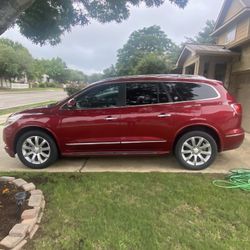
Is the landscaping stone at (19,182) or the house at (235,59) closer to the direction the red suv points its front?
the landscaping stone

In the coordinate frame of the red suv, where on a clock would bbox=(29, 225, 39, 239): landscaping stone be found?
The landscaping stone is roughly at 10 o'clock from the red suv.

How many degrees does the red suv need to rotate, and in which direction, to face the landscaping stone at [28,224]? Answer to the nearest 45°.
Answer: approximately 45° to its left

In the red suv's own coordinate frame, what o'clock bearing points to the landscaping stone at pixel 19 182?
The landscaping stone is roughly at 11 o'clock from the red suv.

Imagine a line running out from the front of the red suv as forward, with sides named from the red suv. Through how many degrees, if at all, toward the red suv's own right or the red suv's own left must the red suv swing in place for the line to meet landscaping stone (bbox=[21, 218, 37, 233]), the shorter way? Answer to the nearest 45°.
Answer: approximately 45° to the red suv's own left

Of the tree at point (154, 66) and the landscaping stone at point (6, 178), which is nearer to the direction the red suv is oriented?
the landscaping stone

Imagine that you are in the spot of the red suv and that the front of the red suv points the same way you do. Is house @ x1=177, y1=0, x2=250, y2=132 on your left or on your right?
on your right

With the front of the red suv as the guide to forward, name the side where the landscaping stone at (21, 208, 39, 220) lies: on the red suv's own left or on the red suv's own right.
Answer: on the red suv's own left

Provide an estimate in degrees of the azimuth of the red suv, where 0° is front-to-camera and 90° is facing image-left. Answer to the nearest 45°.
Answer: approximately 90°

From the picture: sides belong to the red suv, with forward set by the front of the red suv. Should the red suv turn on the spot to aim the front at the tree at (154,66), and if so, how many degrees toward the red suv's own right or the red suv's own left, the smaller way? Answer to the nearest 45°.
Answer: approximately 90° to the red suv's own right

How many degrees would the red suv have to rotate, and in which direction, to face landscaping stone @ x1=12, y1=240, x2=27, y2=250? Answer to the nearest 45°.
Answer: approximately 45° to its left

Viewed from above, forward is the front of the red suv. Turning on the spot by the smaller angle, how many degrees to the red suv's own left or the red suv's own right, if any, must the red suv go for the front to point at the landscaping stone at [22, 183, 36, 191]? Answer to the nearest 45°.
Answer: approximately 45° to the red suv's own left
